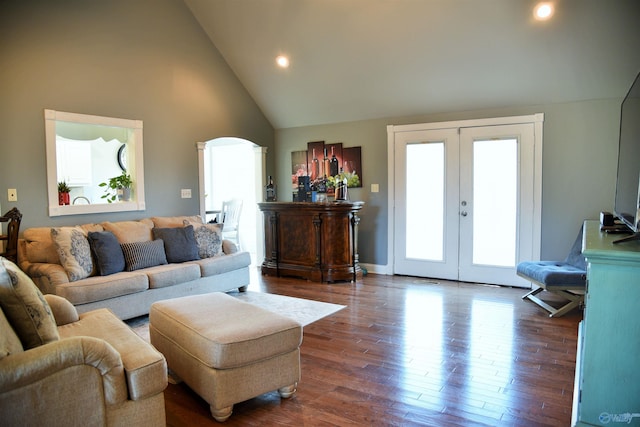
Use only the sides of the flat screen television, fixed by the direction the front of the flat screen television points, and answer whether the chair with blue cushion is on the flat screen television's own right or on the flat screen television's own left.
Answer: on the flat screen television's own right

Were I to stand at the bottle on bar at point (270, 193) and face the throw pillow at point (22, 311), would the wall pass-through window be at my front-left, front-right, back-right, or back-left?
front-right

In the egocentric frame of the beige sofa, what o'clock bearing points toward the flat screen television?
The flat screen television is roughly at 12 o'clock from the beige sofa.

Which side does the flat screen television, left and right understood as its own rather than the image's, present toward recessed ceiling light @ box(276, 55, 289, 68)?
front

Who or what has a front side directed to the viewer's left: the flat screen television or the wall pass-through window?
the flat screen television

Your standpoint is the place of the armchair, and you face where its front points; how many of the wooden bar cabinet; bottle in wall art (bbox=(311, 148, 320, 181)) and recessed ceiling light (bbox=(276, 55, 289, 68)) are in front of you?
3

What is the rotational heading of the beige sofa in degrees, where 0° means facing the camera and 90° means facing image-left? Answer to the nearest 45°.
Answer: approximately 315°

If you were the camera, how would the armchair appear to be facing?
facing away from the viewer and to the right of the viewer

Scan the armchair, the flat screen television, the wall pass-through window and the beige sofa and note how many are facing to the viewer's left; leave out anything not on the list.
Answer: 1

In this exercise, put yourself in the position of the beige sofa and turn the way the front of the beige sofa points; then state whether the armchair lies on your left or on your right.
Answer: on your right

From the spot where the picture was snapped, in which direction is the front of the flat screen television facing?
facing to the left of the viewer

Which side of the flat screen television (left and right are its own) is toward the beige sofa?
front

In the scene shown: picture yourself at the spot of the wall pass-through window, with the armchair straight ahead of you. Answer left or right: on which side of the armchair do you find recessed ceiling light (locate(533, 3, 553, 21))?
left
